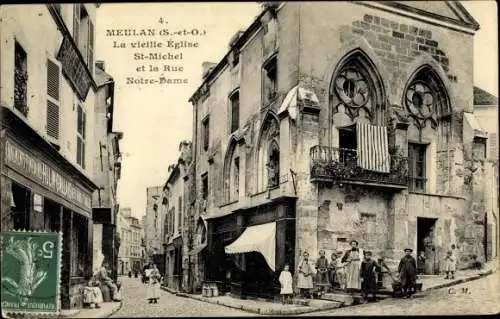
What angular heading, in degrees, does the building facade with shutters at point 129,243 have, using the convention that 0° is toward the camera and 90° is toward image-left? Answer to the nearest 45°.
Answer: approximately 315°

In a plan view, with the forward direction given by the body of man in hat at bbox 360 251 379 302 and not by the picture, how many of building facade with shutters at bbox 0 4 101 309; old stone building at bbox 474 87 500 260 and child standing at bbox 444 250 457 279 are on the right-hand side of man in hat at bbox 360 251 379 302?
1

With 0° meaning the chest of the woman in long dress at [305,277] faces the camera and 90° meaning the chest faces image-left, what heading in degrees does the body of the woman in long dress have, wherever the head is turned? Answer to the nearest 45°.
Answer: approximately 0°

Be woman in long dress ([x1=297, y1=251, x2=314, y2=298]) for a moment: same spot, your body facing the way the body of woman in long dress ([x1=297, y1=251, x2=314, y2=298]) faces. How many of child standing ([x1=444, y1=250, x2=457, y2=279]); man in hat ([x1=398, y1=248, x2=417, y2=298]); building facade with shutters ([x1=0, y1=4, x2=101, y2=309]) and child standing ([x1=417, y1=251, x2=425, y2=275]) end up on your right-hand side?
1

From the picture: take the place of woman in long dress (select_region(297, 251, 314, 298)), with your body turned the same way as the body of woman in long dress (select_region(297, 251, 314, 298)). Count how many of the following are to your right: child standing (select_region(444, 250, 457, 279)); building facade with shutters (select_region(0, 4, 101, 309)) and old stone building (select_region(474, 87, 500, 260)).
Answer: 1

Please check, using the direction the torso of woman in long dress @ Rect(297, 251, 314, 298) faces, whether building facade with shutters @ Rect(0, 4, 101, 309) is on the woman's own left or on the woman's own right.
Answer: on the woman's own right
